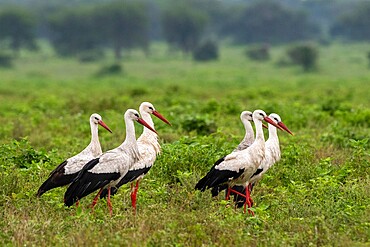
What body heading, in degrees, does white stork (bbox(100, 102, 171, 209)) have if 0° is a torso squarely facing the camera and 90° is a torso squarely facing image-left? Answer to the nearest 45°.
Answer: approximately 270°

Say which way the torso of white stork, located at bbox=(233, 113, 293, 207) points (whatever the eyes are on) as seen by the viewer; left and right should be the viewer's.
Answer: facing to the right of the viewer

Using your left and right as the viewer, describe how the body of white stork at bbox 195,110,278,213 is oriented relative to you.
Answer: facing to the right of the viewer

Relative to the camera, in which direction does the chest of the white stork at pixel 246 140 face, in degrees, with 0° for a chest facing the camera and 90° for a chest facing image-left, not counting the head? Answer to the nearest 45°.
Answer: approximately 270°

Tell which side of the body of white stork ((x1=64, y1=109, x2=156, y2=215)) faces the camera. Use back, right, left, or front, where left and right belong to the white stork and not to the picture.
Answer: right

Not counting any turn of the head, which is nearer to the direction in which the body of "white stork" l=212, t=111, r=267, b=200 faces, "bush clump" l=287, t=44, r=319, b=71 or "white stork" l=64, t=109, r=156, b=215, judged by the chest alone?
the bush clump

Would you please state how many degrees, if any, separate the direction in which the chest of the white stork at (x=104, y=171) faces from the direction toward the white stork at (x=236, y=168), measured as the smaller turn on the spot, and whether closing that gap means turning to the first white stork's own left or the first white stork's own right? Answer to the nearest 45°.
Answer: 0° — it already faces it
